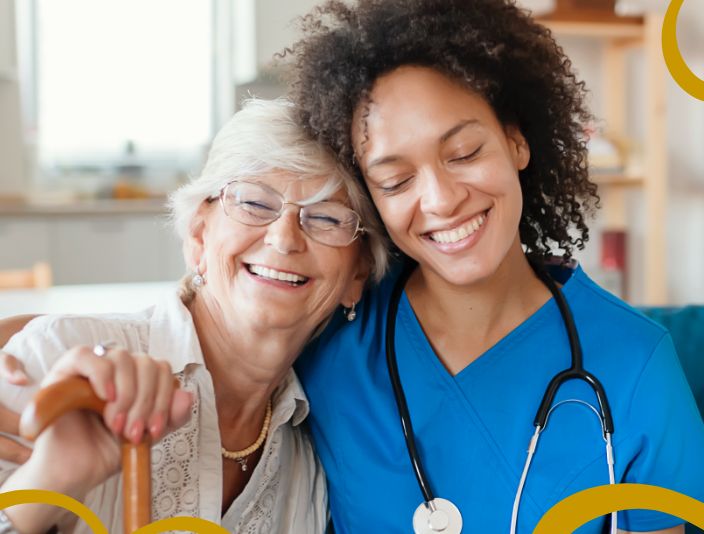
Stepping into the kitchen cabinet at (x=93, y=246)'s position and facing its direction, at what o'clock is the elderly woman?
The elderly woman is roughly at 12 o'clock from the kitchen cabinet.

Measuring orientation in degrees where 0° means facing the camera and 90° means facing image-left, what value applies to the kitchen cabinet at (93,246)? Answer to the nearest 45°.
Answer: approximately 0°

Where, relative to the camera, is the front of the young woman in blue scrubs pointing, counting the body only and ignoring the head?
toward the camera

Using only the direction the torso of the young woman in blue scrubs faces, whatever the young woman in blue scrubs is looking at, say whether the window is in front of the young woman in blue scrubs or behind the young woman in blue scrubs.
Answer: behind

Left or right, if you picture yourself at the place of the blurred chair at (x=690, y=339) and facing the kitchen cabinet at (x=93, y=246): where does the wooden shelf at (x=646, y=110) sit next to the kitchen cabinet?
right

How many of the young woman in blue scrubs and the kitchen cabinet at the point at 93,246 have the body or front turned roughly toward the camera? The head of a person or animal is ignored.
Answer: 2

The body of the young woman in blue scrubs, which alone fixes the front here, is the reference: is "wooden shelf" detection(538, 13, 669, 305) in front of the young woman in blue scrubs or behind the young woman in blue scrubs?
behind

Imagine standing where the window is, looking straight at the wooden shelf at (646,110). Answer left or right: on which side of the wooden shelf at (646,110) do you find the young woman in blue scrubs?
right

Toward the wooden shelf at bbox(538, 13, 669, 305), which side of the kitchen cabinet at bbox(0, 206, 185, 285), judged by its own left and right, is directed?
left

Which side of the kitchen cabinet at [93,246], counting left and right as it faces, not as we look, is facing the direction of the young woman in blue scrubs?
front
